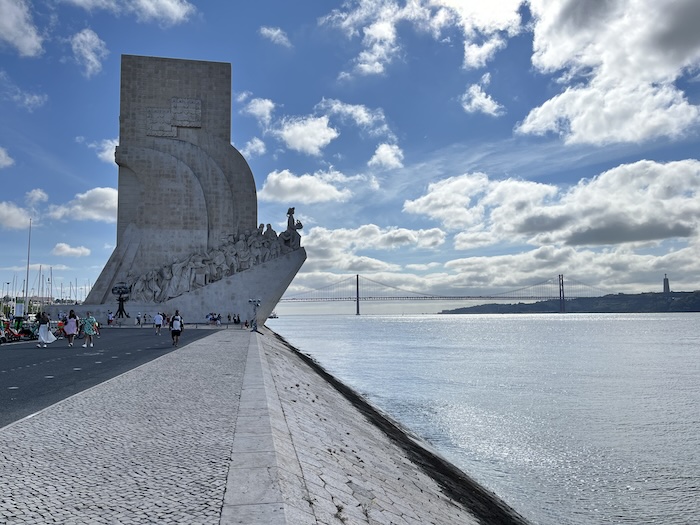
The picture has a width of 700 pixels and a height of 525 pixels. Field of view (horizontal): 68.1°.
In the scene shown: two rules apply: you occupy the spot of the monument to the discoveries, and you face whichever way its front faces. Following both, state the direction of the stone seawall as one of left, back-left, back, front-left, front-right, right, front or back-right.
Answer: right

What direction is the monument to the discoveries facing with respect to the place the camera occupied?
facing to the right of the viewer
